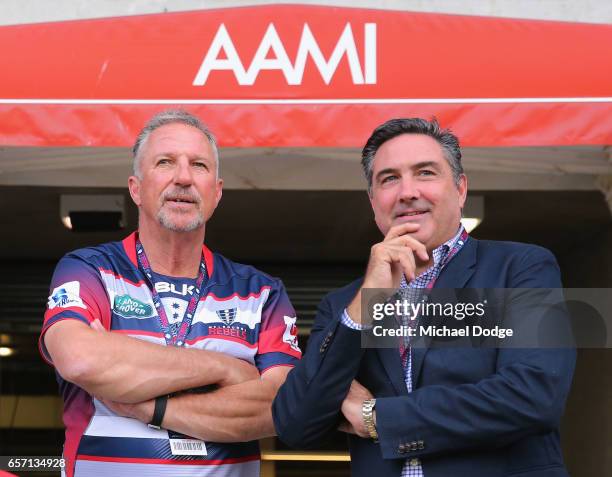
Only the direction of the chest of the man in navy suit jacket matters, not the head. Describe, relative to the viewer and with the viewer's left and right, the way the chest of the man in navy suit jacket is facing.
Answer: facing the viewer and to the left of the viewer

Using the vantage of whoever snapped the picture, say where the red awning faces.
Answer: facing the viewer

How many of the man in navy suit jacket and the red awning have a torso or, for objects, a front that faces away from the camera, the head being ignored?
0
